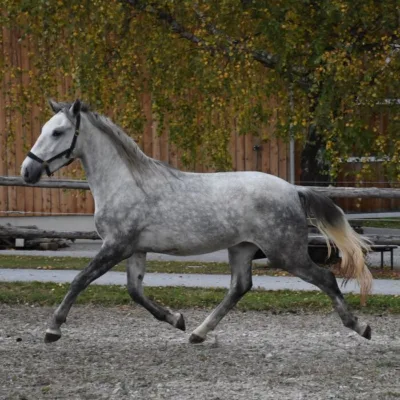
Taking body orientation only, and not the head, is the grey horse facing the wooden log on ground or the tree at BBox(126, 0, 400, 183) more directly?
the wooden log on ground

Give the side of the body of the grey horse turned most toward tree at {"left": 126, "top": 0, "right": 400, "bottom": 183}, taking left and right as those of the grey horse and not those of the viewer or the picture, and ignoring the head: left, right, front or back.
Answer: right

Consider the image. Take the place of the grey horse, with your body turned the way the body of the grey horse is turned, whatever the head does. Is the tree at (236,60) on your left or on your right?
on your right

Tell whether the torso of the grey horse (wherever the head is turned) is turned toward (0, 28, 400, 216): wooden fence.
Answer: no

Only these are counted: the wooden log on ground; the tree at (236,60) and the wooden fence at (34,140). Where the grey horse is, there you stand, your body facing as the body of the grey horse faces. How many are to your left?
0

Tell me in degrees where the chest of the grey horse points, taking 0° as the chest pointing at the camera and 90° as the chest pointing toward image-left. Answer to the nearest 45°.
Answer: approximately 90°

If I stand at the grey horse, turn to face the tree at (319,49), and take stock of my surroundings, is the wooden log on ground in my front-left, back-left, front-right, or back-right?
front-left

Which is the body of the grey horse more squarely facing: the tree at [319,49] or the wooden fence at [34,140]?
the wooden fence

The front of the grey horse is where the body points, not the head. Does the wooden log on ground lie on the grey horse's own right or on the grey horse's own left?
on the grey horse's own right
